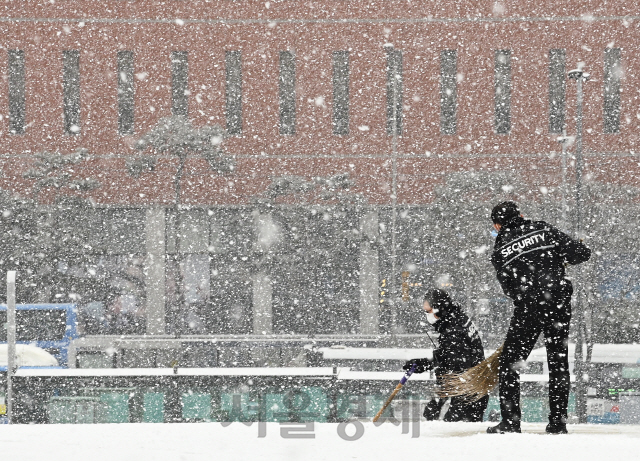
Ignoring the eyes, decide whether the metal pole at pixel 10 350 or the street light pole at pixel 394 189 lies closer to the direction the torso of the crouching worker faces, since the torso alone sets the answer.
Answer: the metal pole

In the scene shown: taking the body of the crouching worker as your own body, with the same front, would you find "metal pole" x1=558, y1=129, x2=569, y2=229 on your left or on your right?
on your right

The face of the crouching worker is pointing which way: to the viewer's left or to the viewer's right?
to the viewer's left

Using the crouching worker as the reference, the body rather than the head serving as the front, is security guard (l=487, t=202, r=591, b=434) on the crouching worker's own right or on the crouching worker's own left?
on the crouching worker's own left

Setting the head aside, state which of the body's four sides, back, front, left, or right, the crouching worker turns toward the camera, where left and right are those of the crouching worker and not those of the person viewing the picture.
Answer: left

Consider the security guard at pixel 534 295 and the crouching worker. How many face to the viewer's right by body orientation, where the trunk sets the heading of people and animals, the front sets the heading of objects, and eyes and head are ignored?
0

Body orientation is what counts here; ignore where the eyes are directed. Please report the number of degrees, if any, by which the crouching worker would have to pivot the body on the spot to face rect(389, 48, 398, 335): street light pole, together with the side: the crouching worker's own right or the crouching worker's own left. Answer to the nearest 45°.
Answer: approximately 90° to the crouching worker's own right

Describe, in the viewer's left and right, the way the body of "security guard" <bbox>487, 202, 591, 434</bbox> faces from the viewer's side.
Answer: facing away from the viewer and to the left of the viewer

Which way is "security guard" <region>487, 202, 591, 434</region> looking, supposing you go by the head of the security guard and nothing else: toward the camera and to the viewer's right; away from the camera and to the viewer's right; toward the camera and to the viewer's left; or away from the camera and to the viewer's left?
away from the camera and to the viewer's left

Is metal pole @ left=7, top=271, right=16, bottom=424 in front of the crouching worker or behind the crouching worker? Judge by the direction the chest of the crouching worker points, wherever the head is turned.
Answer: in front
